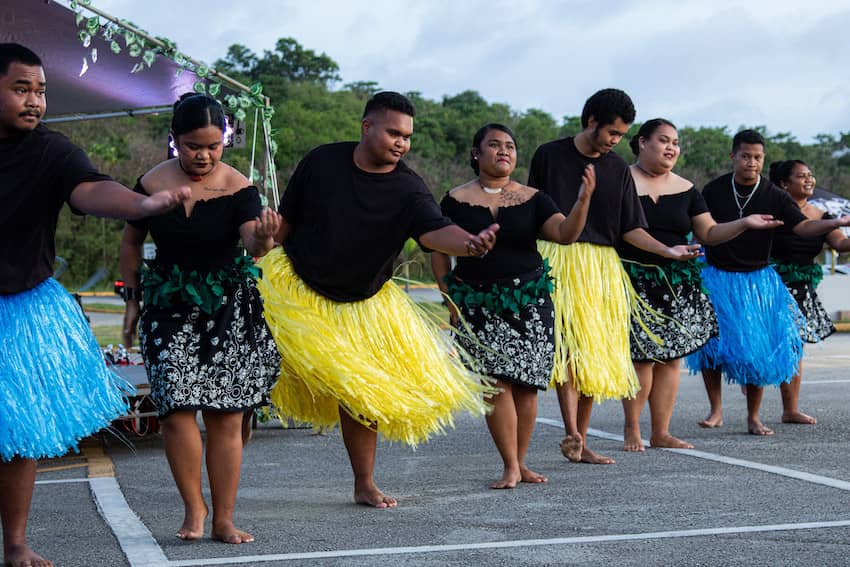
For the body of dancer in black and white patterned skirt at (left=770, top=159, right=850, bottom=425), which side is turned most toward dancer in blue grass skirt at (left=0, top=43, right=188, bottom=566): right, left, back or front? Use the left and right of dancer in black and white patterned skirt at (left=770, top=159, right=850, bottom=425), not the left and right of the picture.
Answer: right

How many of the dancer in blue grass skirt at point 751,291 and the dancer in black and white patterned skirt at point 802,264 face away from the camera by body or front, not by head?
0

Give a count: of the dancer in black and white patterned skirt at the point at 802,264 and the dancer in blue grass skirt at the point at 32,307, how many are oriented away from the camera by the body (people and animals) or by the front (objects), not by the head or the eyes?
0

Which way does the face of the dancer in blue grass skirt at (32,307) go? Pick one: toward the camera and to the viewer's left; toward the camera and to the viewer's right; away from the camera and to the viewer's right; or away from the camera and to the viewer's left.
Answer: toward the camera and to the viewer's right

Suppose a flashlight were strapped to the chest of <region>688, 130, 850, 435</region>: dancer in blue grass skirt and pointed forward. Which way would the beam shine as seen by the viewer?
toward the camera

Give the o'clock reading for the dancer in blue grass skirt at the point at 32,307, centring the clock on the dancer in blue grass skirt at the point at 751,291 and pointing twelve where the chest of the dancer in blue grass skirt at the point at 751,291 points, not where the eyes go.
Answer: the dancer in blue grass skirt at the point at 32,307 is roughly at 1 o'clock from the dancer in blue grass skirt at the point at 751,291.

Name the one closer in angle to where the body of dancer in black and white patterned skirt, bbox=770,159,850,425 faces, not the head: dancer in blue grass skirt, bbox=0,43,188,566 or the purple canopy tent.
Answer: the dancer in blue grass skirt

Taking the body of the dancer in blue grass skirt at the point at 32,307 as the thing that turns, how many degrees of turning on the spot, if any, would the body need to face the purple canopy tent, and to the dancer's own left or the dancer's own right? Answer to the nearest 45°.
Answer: approximately 135° to the dancer's own left
